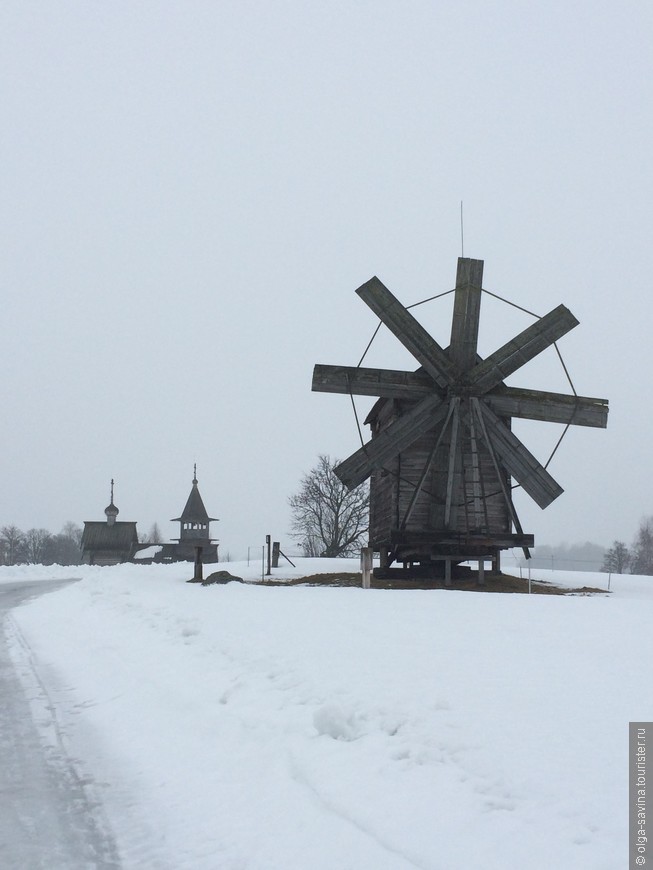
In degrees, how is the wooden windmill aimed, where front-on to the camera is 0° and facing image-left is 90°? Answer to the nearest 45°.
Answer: approximately 0°
